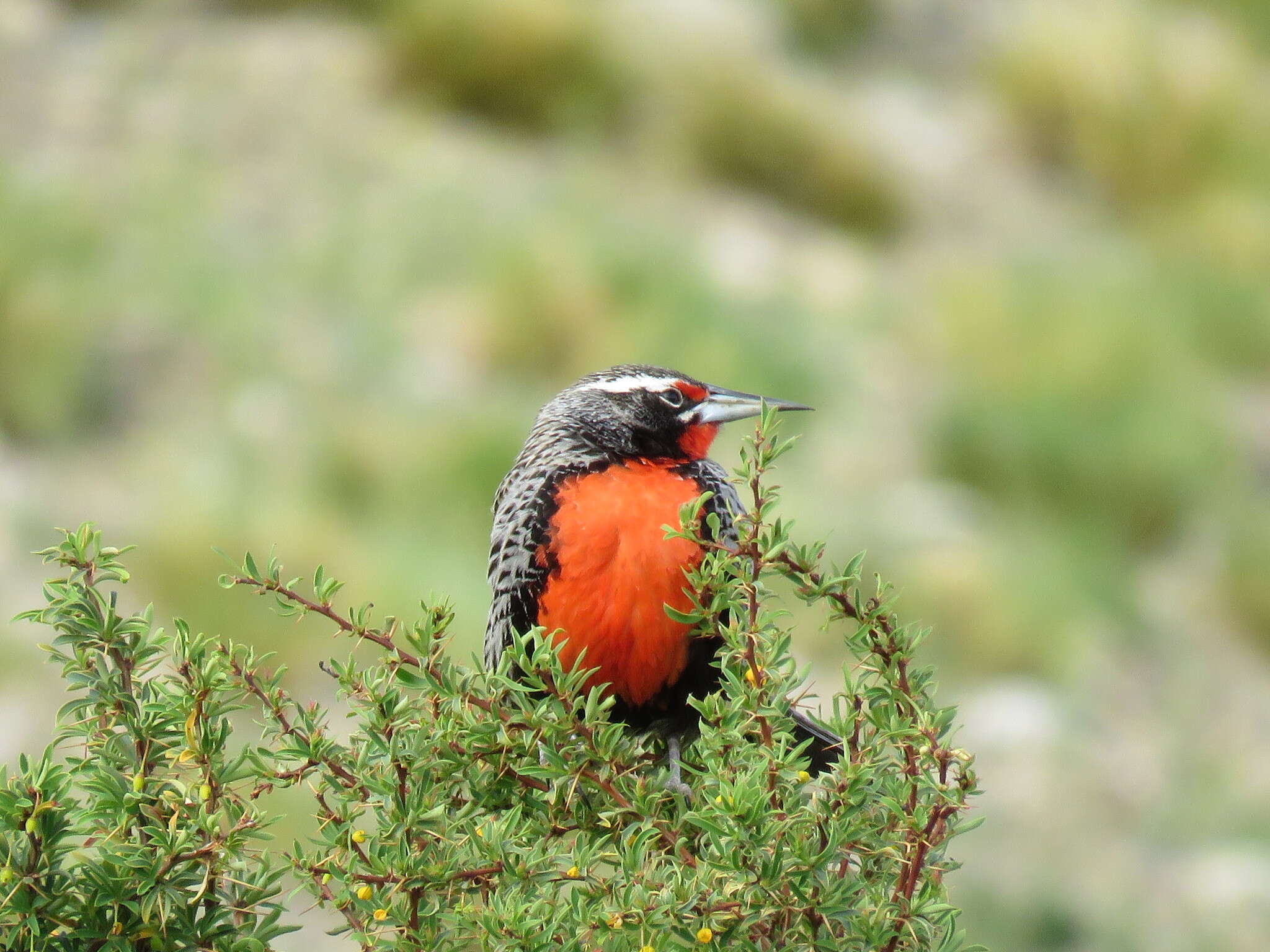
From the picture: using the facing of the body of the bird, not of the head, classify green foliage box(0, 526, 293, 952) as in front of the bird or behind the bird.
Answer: in front

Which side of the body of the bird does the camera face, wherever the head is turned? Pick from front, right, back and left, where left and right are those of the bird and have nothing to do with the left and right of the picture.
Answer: front
